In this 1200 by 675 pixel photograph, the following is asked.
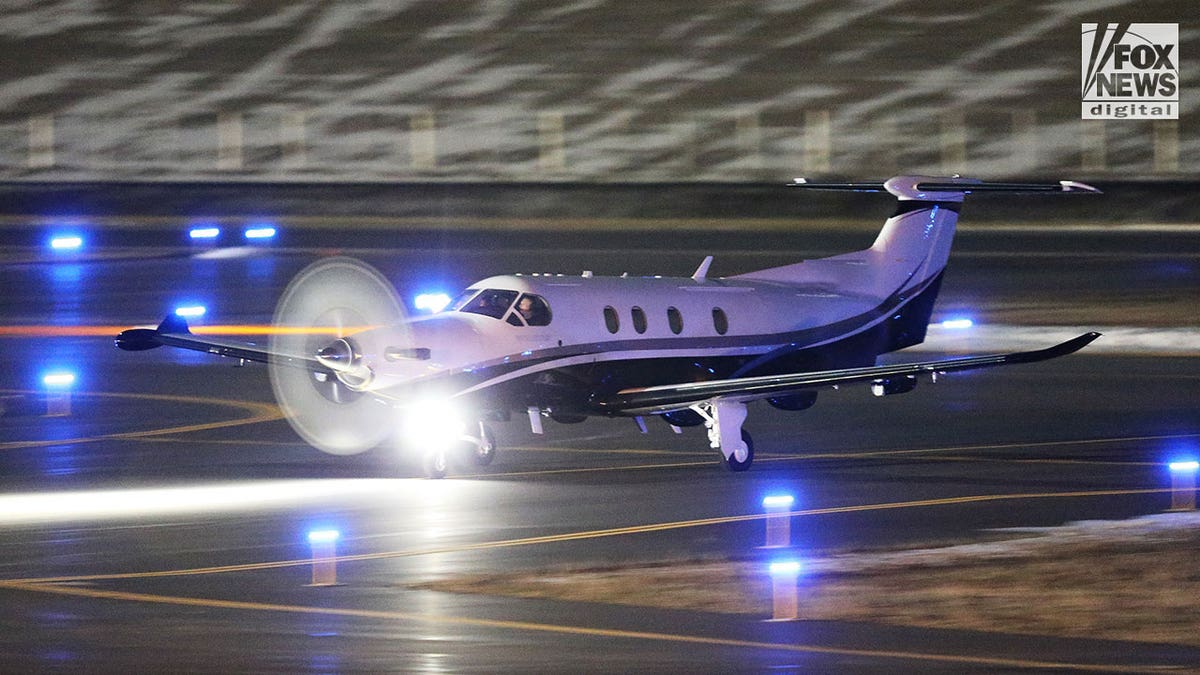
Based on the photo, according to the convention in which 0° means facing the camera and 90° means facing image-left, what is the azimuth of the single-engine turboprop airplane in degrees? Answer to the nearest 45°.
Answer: approximately 45°

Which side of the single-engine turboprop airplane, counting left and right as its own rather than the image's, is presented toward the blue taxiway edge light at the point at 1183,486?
left

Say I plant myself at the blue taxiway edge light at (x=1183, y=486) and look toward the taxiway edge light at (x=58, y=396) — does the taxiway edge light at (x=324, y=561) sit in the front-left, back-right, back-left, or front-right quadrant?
front-left

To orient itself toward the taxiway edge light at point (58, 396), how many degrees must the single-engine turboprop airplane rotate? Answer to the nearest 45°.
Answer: approximately 90° to its right

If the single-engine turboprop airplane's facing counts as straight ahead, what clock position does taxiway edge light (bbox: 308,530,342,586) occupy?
The taxiway edge light is roughly at 11 o'clock from the single-engine turboprop airplane.

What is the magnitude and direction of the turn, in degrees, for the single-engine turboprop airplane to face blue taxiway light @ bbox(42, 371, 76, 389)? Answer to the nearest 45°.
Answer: approximately 90° to its right
